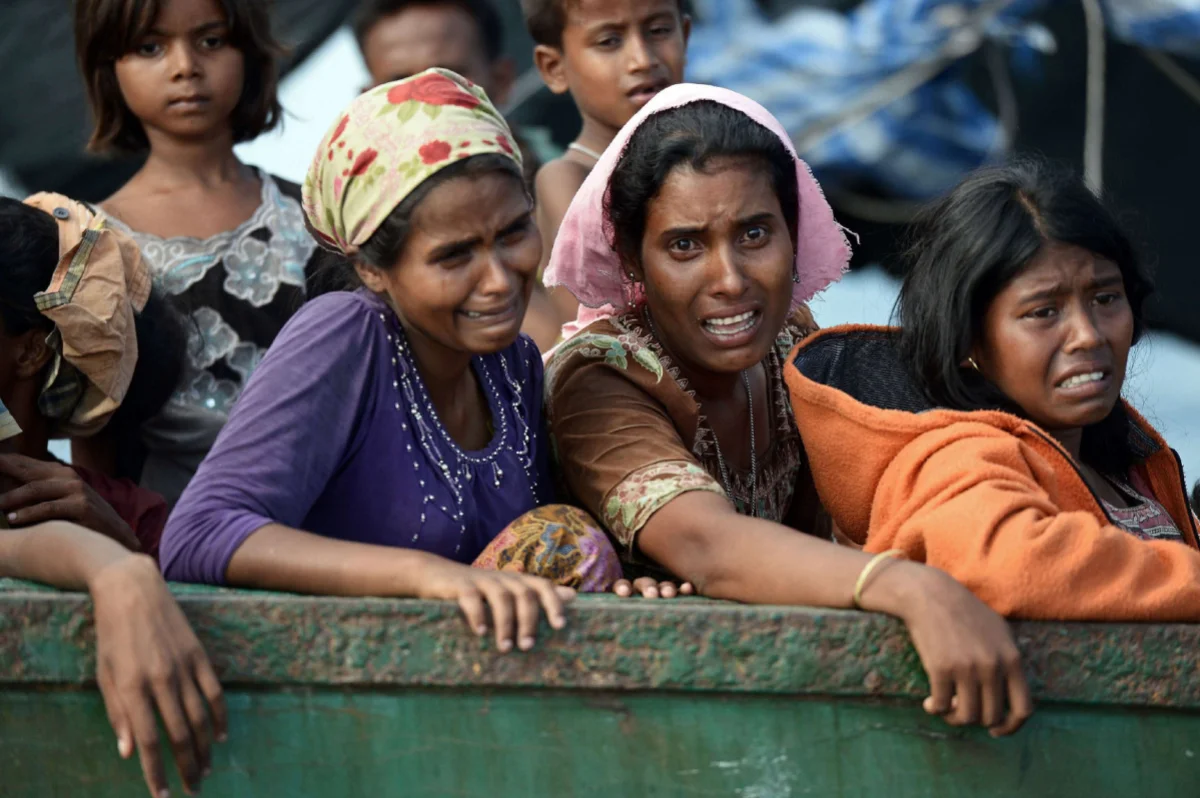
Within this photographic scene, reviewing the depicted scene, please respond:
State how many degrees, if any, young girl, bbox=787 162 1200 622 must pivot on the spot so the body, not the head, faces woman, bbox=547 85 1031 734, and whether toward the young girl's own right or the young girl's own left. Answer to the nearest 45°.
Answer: approximately 135° to the young girl's own right

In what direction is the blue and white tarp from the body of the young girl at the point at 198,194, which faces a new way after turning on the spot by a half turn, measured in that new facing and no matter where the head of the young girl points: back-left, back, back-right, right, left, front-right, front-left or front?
right

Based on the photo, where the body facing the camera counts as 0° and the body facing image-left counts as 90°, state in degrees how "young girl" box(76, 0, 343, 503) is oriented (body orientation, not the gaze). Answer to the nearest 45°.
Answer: approximately 0°

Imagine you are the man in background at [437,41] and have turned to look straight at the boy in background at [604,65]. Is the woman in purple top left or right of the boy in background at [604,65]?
right

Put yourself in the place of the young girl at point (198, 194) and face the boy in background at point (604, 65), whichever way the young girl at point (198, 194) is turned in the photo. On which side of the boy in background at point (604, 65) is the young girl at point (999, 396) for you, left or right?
right

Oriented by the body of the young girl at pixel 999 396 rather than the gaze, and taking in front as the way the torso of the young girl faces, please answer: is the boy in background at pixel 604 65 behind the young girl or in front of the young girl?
behind

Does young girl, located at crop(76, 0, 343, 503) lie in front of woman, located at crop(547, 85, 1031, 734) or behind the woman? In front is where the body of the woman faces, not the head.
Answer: behind

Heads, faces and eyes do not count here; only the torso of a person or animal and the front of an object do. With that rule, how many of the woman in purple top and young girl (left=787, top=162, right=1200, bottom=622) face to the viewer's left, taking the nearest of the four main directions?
0

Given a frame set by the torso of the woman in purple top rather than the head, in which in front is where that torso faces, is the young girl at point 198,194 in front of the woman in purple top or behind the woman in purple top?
behind

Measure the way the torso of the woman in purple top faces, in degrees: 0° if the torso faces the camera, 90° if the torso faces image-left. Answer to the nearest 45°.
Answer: approximately 315°
